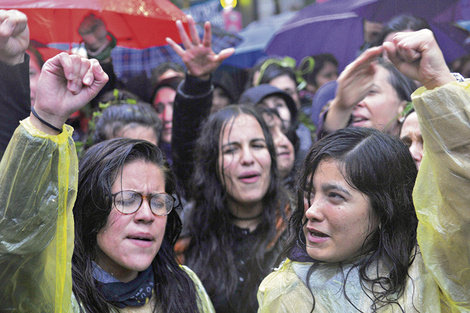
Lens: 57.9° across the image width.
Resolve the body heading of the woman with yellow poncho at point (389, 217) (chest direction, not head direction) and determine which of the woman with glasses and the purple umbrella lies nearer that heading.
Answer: the woman with glasses

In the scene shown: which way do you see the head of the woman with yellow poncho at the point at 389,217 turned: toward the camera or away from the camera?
toward the camera

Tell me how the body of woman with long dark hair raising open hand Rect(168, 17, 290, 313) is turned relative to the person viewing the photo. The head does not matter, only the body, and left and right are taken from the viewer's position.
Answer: facing the viewer

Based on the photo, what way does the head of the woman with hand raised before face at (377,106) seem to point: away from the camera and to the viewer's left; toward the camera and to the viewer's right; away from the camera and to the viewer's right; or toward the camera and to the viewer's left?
toward the camera and to the viewer's left

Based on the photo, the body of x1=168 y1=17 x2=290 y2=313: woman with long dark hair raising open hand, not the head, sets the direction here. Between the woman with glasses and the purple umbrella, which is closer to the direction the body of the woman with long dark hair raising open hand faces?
the woman with glasses

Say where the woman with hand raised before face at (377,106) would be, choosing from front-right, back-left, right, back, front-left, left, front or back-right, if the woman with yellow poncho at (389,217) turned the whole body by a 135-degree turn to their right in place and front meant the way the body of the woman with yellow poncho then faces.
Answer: front

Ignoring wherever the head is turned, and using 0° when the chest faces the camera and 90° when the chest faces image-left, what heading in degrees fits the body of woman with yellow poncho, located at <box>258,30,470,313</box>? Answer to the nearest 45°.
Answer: approximately 45°

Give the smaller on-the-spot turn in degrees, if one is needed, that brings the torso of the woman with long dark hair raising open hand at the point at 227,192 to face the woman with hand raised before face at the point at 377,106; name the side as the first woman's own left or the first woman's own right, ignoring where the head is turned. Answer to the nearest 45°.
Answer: approximately 90° to the first woman's own left

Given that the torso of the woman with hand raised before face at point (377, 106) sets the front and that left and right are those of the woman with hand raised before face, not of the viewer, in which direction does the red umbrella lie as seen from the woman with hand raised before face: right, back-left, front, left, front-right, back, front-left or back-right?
front-right

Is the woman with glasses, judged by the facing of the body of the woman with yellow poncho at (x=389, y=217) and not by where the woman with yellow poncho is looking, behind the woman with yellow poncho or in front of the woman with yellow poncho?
in front

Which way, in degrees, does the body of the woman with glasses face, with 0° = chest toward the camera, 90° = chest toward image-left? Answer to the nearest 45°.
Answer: approximately 315°
